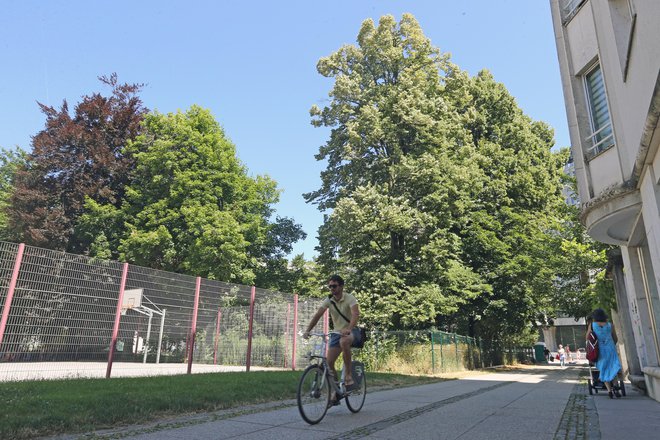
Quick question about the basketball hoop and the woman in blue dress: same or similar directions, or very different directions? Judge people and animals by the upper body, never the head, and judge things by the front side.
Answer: very different directions

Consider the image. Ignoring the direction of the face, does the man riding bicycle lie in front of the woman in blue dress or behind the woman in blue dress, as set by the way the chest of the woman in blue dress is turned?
behind

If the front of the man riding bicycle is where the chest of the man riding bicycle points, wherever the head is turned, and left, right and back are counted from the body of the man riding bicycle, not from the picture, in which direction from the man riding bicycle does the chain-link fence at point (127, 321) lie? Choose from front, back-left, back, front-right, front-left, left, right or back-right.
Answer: right

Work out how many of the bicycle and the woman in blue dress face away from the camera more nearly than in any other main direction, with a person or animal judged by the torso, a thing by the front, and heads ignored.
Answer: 1

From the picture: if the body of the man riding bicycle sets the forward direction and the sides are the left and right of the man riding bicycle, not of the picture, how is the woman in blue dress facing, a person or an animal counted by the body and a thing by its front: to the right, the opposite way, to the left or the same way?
the opposite way

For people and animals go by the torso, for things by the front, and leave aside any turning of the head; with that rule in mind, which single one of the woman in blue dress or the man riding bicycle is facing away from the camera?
the woman in blue dress

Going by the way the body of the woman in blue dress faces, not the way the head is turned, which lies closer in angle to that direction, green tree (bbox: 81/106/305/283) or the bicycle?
the green tree

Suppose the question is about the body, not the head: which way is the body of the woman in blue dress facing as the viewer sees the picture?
away from the camera

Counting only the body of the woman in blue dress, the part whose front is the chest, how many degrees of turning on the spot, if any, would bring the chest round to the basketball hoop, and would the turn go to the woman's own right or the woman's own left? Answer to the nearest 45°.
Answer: approximately 135° to the woman's own left

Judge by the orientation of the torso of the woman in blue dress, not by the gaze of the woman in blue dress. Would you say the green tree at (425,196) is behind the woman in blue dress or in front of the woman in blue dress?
in front

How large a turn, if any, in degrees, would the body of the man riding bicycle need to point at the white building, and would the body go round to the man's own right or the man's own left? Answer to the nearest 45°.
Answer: approximately 135° to the man's own left

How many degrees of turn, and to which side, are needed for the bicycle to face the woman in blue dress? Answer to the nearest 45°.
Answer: approximately 180°

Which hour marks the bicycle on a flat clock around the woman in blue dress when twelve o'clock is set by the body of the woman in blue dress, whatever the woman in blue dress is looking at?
The bicycle is roughly at 7 o'clock from the woman in blue dress.

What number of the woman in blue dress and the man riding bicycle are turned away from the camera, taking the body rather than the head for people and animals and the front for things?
1
